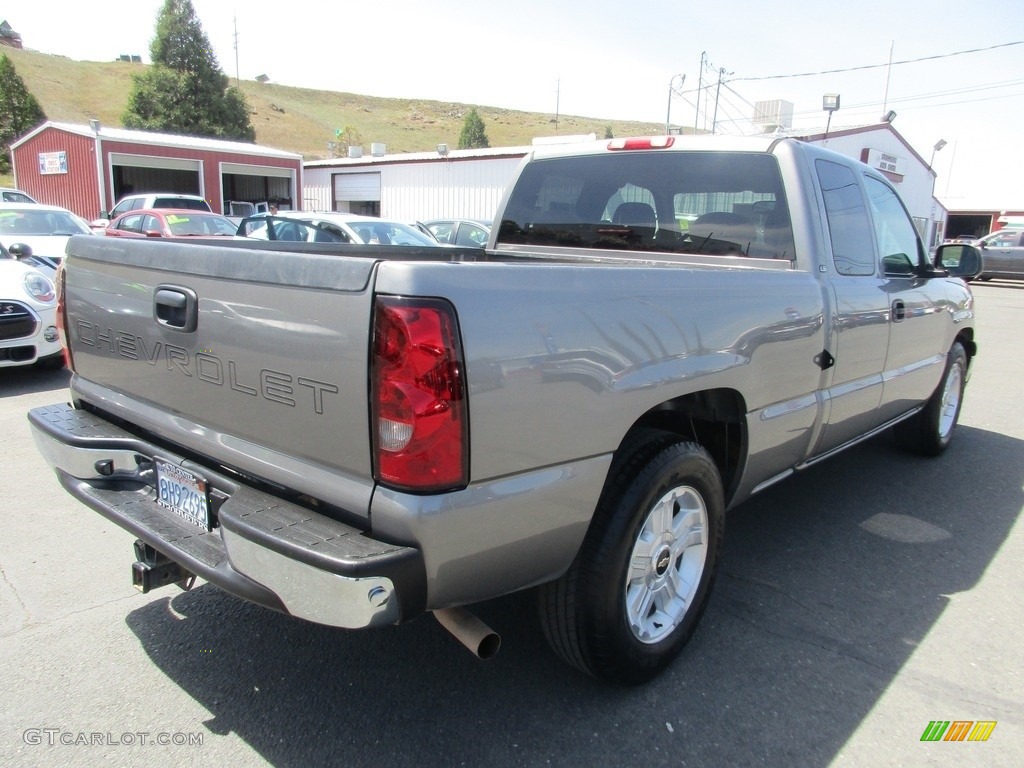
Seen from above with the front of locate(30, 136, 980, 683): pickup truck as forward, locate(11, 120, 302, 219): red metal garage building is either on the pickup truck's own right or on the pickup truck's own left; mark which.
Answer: on the pickup truck's own left

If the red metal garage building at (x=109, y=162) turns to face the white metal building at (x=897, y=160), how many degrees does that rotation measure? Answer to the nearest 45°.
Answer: approximately 45° to its left

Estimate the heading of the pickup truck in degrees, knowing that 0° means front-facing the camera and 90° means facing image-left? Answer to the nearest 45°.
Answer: approximately 225°

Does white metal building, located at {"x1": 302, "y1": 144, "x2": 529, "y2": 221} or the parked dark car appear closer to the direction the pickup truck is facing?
the parked dark car

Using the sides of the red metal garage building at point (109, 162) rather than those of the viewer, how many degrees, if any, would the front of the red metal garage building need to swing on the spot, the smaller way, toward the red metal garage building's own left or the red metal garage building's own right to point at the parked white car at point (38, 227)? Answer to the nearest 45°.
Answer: approximately 45° to the red metal garage building's own right

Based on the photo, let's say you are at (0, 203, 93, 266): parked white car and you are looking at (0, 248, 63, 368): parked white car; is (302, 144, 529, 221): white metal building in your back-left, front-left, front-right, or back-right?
back-left

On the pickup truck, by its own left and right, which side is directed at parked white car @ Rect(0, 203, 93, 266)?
left

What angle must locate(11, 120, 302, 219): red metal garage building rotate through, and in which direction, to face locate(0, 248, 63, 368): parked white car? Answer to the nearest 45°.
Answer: approximately 45° to its right

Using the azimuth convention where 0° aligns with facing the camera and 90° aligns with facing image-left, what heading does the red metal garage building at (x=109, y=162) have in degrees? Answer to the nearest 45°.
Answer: approximately 315°
